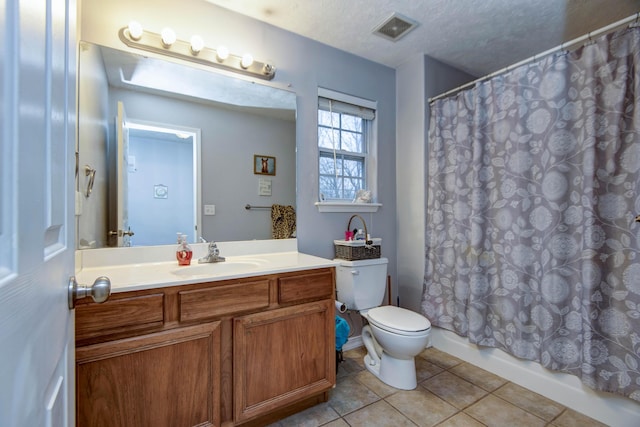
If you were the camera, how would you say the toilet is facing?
facing the viewer and to the right of the viewer

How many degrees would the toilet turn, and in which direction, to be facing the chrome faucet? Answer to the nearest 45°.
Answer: approximately 135° to its right

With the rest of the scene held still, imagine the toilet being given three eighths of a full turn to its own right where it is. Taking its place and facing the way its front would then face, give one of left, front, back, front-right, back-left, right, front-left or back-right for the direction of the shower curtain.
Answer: back

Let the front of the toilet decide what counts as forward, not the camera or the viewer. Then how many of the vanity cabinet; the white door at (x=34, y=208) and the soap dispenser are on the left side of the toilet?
0

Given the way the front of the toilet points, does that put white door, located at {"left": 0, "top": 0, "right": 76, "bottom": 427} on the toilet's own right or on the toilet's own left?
on the toilet's own right

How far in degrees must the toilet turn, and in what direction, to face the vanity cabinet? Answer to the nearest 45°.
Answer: approximately 90° to its right

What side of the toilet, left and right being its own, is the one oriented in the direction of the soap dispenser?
right
